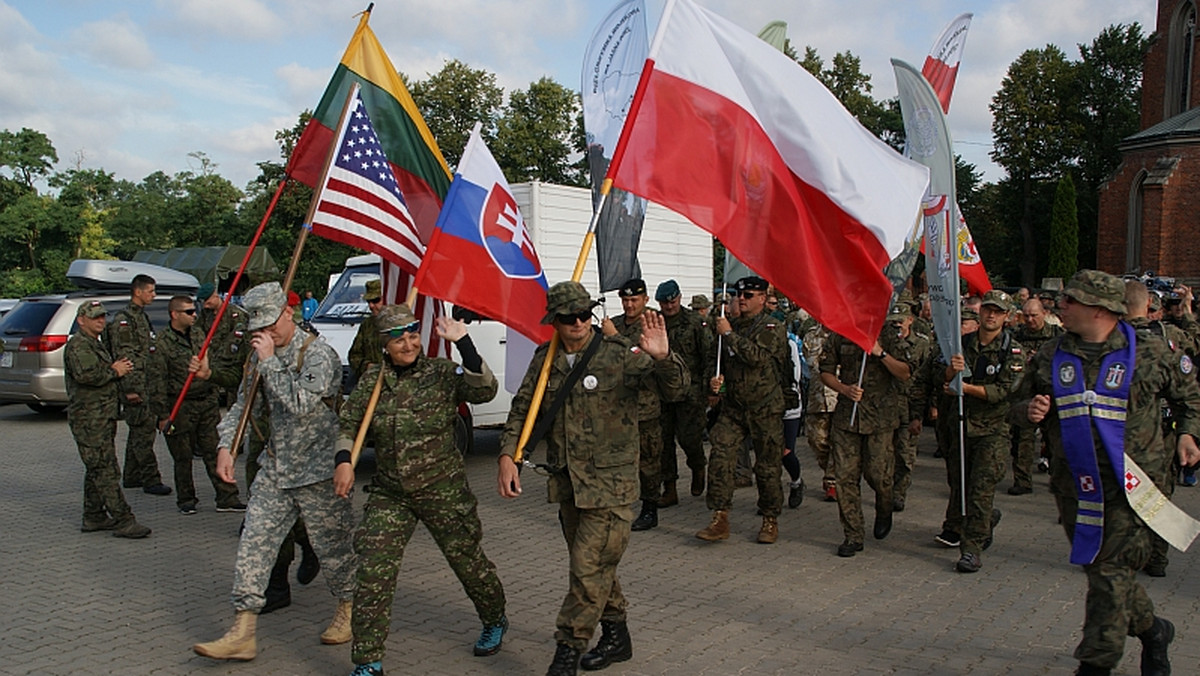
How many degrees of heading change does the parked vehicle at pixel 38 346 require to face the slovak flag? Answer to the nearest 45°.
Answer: approximately 135° to its right

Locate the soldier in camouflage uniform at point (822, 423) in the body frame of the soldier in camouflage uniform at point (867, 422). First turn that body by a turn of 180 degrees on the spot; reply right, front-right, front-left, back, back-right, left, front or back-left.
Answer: front-left

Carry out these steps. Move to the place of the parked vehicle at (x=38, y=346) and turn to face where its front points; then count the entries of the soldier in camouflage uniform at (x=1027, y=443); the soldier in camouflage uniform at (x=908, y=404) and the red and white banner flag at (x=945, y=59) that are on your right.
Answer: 3

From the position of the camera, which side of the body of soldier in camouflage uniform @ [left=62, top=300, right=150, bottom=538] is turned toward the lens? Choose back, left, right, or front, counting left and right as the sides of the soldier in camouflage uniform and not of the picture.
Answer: right

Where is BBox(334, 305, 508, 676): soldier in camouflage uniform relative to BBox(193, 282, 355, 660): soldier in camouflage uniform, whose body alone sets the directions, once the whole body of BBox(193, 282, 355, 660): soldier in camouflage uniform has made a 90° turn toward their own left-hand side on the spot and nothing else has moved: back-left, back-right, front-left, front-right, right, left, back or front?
front

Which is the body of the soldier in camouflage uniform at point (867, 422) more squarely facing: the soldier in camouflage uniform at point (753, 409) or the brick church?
the soldier in camouflage uniform

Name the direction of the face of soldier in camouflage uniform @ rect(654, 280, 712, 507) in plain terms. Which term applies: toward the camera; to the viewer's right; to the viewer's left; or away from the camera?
toward the camera

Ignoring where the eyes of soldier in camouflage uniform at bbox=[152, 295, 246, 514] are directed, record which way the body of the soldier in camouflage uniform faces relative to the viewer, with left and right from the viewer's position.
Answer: facing the viewer and to the right of the viewer

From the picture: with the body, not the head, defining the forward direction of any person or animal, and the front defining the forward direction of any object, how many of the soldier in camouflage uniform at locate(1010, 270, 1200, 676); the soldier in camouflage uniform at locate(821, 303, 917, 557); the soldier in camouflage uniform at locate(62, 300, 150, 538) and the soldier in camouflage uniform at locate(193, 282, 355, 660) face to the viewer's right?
1

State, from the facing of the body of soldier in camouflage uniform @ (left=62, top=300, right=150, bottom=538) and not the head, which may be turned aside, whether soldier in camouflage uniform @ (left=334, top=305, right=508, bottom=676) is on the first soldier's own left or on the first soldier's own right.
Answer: on the first soldier's own right

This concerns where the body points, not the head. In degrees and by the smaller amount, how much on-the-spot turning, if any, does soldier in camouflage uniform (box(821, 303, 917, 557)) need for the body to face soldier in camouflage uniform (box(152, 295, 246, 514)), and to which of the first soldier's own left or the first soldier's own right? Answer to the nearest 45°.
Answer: approximately 45° to the first soldier's own right

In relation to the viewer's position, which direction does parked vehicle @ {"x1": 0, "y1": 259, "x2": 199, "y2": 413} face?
facing away from the viewer and to the right of the viewer

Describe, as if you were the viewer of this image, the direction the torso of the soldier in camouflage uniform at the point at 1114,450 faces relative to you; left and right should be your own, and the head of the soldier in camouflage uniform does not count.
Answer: facing the viewer and to the left of the viewer

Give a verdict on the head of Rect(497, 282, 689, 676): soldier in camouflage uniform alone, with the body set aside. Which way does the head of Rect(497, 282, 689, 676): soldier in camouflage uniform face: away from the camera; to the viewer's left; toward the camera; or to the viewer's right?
toward the camera
